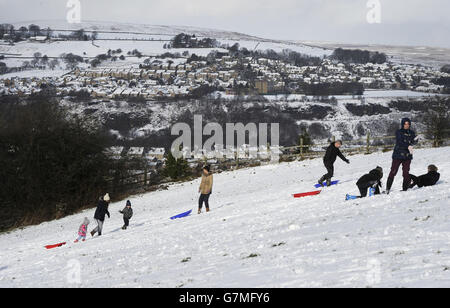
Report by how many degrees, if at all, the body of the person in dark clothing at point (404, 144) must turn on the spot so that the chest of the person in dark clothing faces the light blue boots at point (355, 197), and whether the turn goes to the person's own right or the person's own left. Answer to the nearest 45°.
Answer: approximately 135° to the person's own right

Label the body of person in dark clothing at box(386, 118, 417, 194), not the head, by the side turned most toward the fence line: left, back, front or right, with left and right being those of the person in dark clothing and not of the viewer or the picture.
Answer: back

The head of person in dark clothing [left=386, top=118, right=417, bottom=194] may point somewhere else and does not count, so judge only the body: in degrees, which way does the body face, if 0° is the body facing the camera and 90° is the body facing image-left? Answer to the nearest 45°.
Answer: approximately 0°
